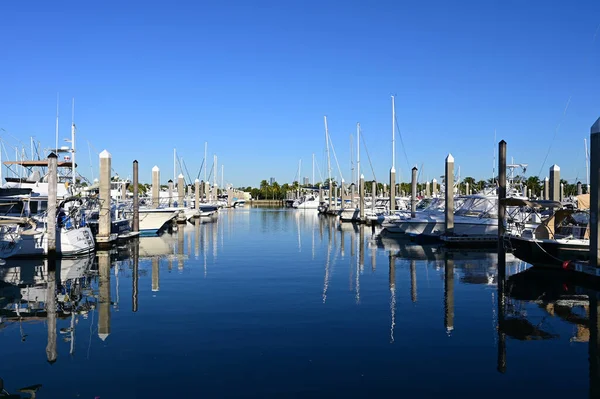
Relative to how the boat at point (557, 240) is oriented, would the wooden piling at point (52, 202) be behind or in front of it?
in front

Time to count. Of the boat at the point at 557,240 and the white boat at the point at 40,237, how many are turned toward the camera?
0

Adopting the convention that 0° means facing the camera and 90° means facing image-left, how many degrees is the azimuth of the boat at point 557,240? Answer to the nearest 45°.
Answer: approximately 90°

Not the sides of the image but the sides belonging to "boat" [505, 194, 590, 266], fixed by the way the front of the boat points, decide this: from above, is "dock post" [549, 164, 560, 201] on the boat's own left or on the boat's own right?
on the boat's own right

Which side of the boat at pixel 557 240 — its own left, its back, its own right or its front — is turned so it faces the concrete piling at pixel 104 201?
front

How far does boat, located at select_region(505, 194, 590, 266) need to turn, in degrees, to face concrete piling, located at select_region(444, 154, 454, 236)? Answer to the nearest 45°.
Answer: approximately 45° to its right

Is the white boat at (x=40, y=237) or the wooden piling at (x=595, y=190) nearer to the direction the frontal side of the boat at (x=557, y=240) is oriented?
the white boat
